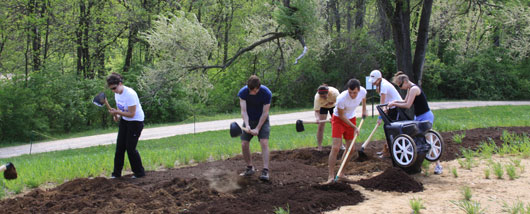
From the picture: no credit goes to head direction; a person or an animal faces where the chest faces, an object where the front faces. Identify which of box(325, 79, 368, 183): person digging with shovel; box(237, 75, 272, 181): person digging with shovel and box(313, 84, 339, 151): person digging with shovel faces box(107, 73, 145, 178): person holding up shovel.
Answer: box(313, 84, 339, 151): person digging with shovel

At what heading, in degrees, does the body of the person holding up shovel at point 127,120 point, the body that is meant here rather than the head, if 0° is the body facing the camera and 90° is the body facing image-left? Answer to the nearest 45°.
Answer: approximately 45°

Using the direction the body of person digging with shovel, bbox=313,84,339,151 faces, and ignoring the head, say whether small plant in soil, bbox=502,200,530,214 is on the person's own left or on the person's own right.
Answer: on the person's own left

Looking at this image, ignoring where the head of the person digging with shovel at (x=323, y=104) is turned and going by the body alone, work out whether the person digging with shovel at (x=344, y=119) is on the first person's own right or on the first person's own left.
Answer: on the first person's own left

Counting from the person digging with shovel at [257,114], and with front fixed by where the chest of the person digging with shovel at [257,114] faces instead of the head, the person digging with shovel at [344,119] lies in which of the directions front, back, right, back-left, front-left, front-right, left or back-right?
left

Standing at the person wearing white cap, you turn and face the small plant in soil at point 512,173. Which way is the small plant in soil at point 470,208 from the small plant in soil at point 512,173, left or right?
right

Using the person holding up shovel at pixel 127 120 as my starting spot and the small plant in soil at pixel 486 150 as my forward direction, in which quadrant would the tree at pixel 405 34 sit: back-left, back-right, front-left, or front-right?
front-left

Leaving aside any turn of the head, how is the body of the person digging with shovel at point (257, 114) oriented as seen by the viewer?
toward the camera

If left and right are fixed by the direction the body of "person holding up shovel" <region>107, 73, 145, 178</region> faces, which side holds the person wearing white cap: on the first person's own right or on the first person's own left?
on the first person's own left

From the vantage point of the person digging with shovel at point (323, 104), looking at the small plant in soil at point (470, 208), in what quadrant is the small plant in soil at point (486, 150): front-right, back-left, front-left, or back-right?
front-left

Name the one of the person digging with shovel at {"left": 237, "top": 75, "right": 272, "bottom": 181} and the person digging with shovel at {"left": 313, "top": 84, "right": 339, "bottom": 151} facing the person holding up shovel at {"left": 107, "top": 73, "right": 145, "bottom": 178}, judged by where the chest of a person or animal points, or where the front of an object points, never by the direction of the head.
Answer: the person digging with shovel at {"left": 313, "top": 84, "right": 339, "bottom": 151}

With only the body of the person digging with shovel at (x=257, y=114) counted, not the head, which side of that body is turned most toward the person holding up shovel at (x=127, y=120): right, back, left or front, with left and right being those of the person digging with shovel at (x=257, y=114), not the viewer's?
right

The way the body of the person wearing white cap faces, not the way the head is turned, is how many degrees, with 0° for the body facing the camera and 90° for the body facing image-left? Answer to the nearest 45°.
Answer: approximately 90°

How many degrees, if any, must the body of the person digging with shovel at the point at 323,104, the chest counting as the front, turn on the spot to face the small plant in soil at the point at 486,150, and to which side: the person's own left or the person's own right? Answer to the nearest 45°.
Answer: approximately 135° to the person's own left
